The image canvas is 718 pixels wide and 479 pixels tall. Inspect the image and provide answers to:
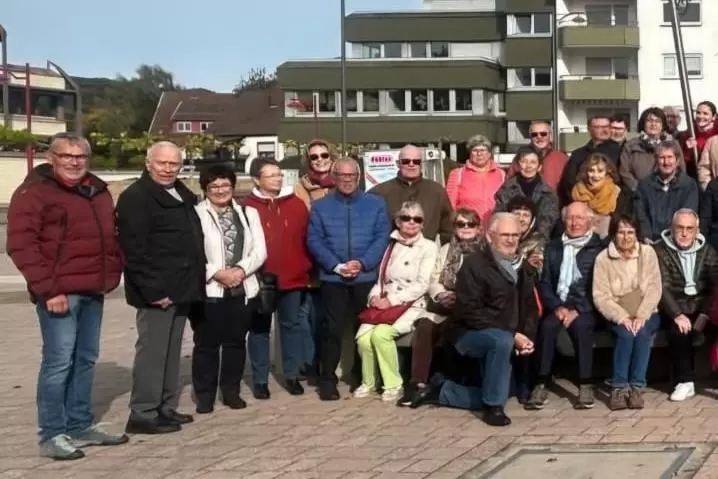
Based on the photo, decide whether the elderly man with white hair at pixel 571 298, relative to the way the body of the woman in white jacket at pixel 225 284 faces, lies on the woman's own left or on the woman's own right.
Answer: on the woman's own left

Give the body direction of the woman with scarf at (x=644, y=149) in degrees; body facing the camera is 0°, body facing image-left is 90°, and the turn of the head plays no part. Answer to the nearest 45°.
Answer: approximately 0°

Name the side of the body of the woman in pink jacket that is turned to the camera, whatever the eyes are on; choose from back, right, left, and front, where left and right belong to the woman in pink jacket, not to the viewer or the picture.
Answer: front

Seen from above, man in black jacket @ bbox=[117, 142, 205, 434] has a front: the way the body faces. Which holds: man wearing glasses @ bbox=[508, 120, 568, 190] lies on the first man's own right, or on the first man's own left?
on the first man's own left

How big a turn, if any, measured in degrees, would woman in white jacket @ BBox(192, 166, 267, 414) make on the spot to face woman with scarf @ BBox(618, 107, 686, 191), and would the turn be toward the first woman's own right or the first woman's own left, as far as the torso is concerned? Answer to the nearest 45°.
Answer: approximately 90° to the first woman's own left

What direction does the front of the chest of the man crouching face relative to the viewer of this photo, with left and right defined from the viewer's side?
facing the viewer and to the right of the viewer

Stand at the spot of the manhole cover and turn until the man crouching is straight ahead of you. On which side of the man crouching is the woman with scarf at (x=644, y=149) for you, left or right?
right

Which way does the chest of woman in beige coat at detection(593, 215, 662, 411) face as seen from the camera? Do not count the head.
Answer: toward the camera

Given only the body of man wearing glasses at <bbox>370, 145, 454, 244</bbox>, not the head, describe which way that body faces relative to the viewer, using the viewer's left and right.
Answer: facing the viewer

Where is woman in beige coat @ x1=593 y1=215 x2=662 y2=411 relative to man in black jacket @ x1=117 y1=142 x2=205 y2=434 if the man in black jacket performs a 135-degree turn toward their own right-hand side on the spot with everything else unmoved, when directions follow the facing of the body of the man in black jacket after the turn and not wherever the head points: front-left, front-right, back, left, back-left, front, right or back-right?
back

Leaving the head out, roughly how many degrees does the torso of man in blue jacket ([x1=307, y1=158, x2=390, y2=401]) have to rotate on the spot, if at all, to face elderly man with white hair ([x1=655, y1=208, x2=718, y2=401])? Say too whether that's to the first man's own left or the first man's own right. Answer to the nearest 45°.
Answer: approximately 90° to the first man's own left
